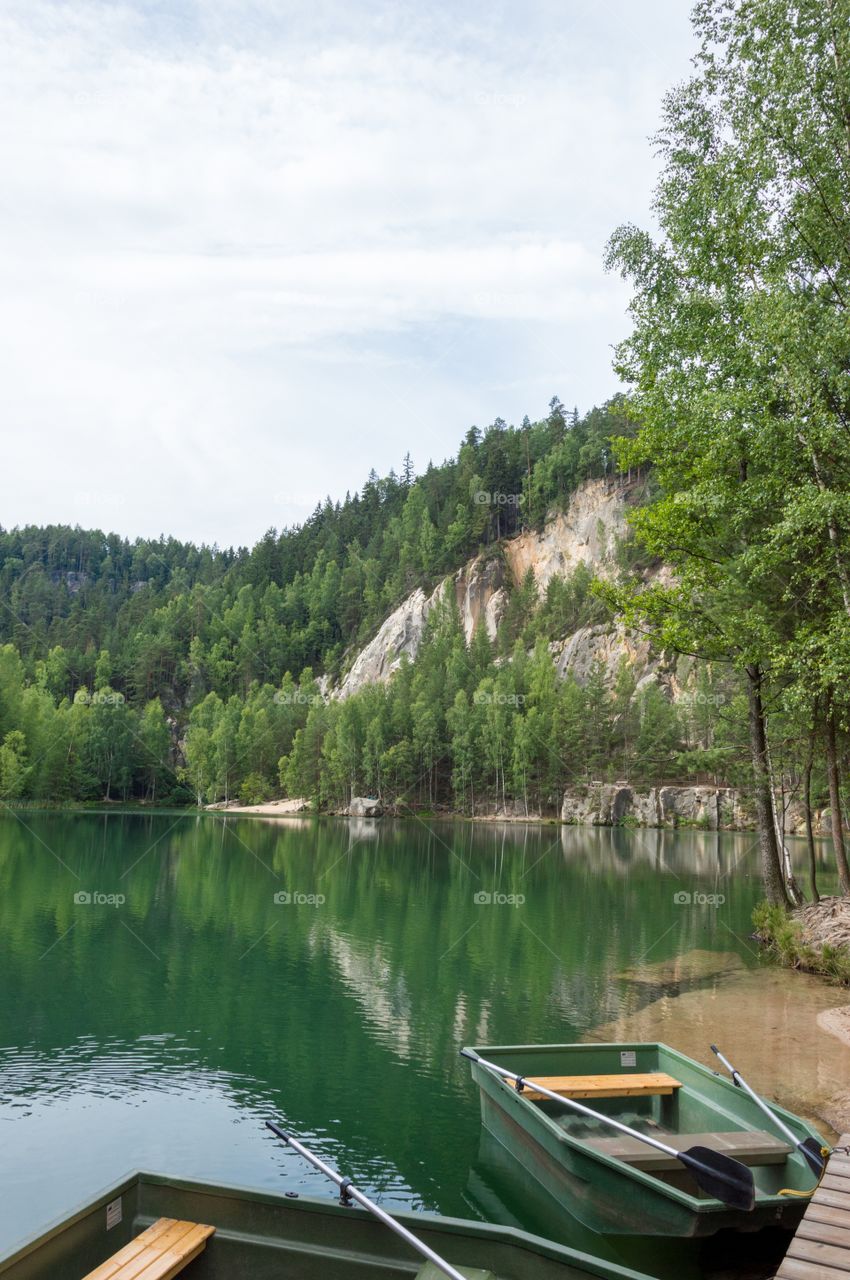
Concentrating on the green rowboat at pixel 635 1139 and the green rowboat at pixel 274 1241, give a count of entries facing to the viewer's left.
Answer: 0
